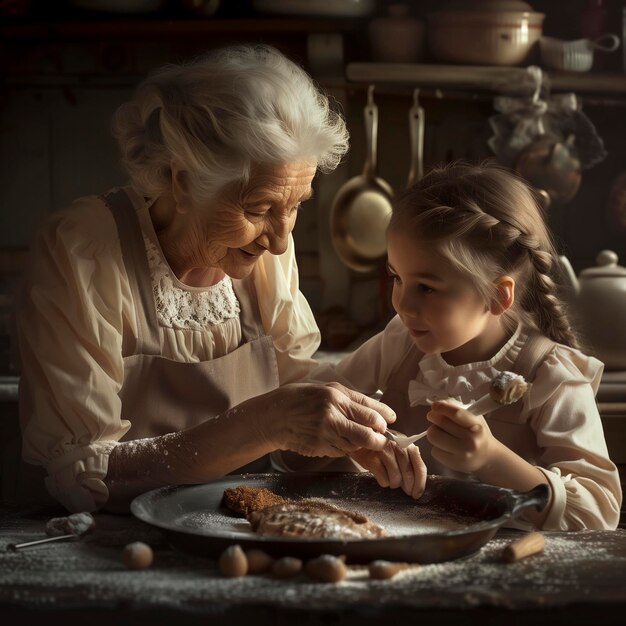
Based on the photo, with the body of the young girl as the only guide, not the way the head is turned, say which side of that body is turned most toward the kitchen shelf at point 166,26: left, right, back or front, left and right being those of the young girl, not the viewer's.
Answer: right

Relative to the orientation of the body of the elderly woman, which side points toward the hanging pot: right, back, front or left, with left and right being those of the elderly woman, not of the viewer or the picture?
left

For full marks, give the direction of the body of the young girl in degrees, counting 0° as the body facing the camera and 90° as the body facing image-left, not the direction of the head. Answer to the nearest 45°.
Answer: approximately 45°

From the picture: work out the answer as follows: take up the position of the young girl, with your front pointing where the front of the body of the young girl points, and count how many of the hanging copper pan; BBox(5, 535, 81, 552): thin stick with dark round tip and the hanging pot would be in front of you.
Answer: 1

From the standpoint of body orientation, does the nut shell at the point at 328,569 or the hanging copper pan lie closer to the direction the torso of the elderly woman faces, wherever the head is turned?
the nut shell

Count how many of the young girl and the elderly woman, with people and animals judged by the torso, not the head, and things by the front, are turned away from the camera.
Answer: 0

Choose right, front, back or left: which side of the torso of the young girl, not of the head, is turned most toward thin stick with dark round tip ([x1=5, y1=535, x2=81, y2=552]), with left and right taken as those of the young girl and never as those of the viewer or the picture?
front

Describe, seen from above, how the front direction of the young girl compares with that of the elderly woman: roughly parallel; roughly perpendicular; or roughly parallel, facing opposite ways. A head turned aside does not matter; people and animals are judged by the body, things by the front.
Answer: roughly perpendicular
